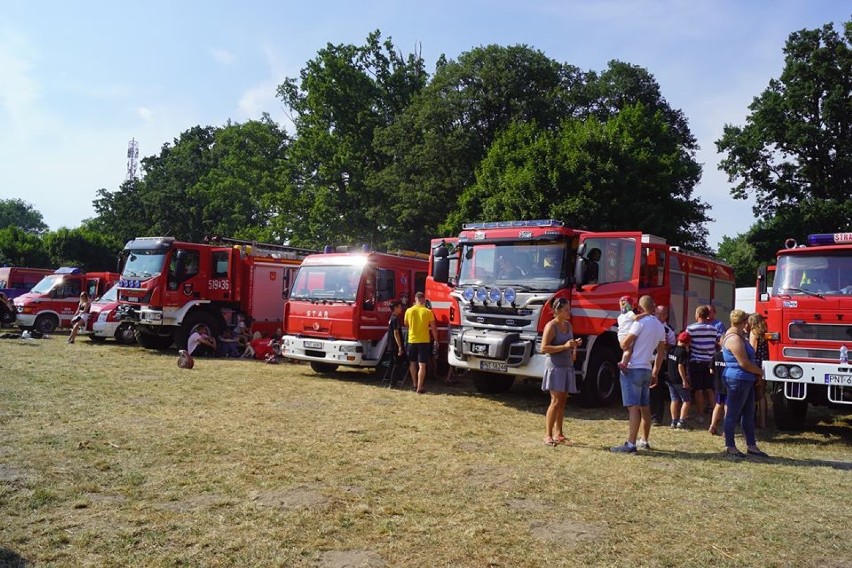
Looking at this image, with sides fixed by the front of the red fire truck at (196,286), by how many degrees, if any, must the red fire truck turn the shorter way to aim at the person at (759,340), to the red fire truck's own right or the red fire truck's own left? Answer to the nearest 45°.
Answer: approximately 90° to the red fire truck's own left

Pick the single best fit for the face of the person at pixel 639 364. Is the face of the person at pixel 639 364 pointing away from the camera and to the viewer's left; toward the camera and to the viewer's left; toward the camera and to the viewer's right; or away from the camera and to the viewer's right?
away from the camera and to the viewer's left

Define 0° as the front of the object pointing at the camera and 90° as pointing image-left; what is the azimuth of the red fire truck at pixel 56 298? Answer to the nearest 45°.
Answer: approximately 45°
